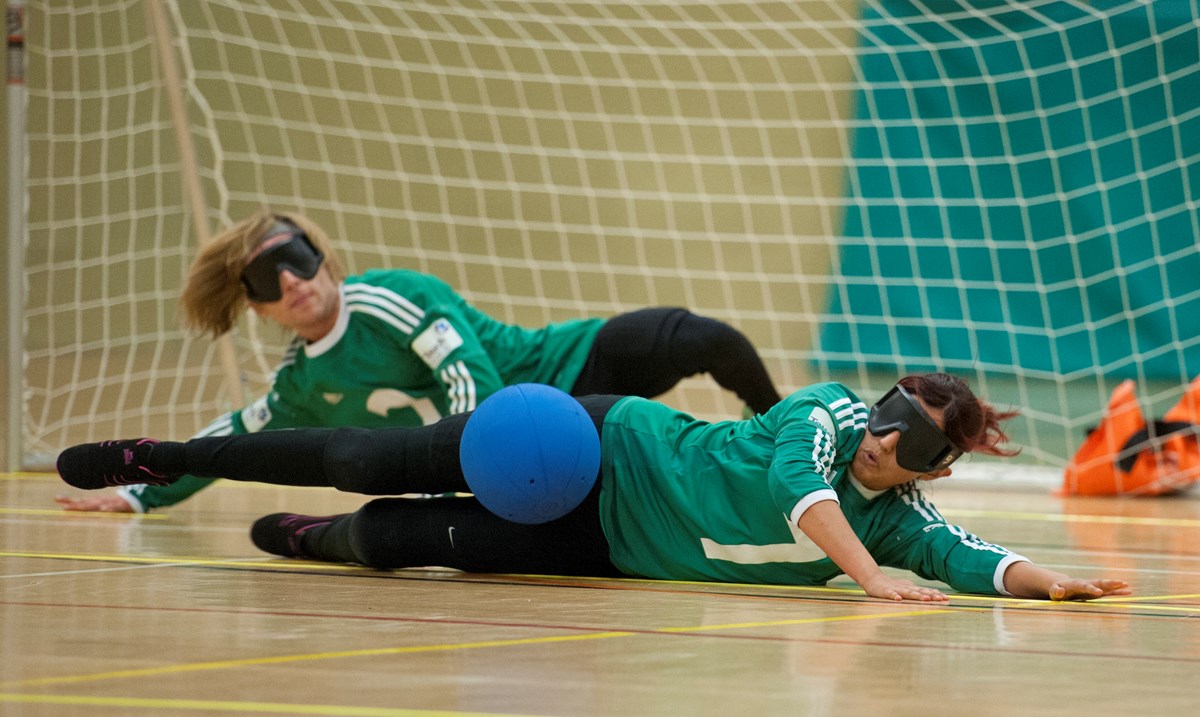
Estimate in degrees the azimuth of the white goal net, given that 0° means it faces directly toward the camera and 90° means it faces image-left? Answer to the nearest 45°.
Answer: approximately 0°

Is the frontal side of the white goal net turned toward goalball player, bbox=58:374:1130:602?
yes

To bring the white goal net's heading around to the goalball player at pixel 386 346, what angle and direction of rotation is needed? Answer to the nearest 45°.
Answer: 0° — it already faces them

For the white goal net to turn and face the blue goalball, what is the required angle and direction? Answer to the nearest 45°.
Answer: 0° — it already faces it
